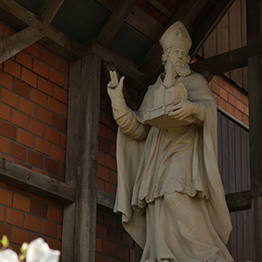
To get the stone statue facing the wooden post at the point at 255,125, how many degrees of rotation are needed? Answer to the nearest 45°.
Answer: approximately 135° to its left

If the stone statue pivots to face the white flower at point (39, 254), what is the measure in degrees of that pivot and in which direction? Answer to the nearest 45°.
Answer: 0° — it already faces it

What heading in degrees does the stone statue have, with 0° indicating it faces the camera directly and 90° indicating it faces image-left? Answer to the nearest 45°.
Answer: approximately 0°

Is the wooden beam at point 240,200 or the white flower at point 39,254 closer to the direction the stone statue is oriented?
the white flower

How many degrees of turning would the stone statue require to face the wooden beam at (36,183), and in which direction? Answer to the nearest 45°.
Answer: approximately 135° to its right
